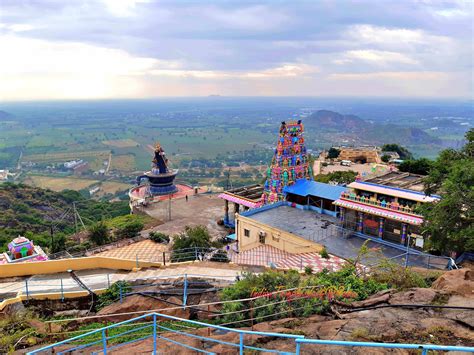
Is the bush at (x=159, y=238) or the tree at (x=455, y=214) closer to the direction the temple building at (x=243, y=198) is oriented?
the bush

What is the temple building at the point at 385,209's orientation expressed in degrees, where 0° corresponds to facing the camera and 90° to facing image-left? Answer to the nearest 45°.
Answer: approximately 45°

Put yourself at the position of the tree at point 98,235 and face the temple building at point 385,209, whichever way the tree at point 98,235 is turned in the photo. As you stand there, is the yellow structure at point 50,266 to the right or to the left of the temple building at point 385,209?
right

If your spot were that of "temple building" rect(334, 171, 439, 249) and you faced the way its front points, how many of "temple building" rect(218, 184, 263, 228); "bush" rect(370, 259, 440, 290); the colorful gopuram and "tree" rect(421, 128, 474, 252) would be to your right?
2

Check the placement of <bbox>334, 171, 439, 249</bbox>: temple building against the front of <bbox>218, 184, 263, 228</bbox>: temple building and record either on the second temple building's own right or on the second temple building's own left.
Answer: on the second temple building's own left

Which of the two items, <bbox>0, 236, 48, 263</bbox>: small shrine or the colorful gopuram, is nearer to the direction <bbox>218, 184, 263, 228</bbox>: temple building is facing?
the small shrine

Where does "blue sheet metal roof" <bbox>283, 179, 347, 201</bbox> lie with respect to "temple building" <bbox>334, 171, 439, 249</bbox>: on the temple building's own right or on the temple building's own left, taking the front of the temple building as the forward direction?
on the temple building's own right

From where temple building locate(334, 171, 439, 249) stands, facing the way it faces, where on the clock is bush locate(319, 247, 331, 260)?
The bush is roughly at 12 o'clock from the temple building.

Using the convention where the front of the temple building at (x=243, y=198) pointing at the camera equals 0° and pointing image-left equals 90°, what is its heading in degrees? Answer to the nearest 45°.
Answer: approximately 45°

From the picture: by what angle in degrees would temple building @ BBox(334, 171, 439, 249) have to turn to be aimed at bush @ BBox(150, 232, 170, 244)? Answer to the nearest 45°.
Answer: approximately 45° to its right

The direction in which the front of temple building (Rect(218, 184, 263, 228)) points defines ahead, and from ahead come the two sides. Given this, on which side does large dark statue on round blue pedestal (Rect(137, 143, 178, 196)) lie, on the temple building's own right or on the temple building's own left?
on the temple building's own right

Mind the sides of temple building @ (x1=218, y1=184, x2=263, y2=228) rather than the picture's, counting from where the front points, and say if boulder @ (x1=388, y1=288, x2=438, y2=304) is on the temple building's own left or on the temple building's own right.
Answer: on the temple building's own left

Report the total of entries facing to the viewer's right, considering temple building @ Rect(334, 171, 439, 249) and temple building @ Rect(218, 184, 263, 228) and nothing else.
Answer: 0

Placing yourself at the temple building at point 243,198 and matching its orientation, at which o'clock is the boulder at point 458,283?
The boulder is roughly at 10 o'clock from the temple building.

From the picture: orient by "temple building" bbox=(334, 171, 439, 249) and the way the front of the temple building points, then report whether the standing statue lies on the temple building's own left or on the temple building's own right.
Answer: on the temple building's own right
